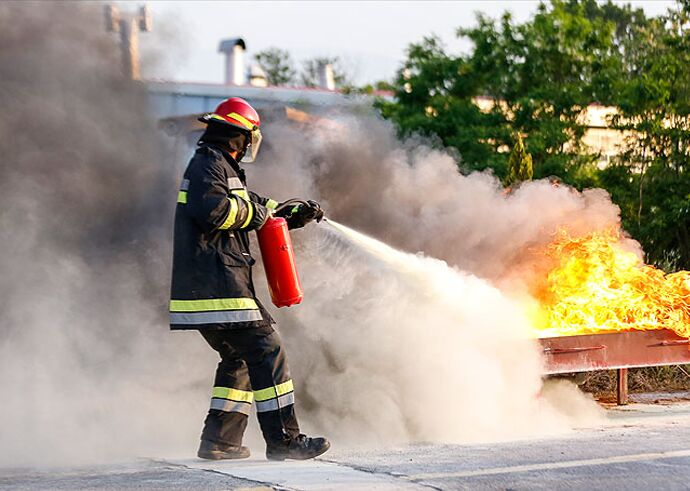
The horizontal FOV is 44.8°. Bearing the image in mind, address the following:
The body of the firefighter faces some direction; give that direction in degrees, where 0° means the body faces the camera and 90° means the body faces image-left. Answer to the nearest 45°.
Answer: approximately 270°

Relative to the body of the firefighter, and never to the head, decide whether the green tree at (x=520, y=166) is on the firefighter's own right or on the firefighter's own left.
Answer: on the firefighter's own left

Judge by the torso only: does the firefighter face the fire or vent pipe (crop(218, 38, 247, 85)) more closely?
the fire

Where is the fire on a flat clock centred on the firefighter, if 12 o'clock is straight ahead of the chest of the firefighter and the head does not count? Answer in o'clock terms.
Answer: The fire is roughly at 11 o'clock from the firefighter.

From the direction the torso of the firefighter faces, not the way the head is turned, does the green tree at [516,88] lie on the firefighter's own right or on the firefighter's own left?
on the firefighter's own left

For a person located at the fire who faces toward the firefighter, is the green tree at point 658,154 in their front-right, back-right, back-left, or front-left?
back-right

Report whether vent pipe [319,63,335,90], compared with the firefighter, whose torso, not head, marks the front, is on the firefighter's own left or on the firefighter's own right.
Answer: on the firefighter's own left

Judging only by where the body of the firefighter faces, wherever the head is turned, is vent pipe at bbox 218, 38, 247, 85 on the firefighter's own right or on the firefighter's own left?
on the firefighter's own left
